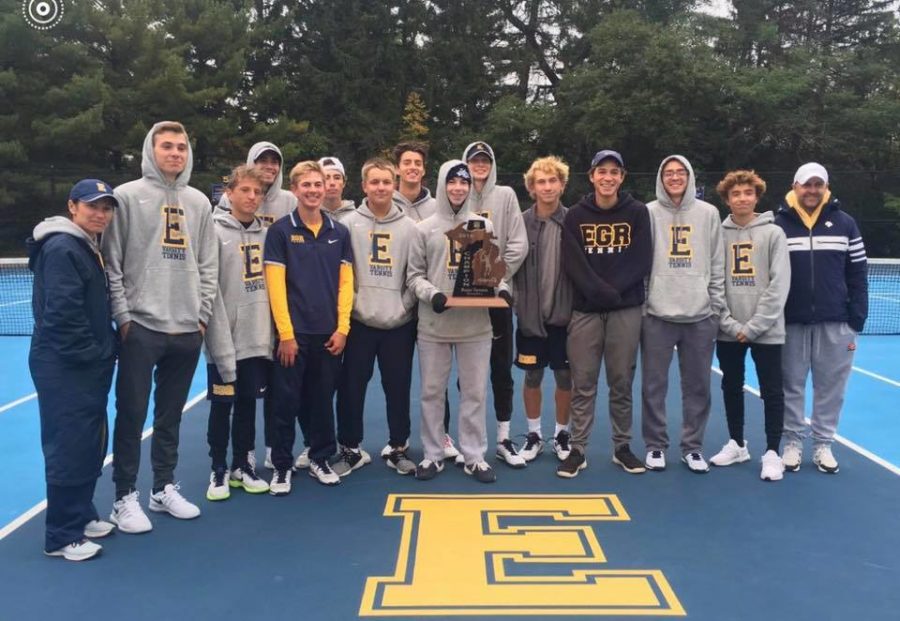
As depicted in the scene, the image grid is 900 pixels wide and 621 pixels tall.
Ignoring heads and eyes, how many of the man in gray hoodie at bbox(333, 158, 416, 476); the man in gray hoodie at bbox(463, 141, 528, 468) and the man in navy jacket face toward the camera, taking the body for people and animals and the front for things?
3

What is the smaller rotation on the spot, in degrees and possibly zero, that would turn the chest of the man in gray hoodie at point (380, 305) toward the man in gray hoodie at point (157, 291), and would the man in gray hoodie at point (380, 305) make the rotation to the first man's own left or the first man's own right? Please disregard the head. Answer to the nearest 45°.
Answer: approximately 45° to the first man's own right

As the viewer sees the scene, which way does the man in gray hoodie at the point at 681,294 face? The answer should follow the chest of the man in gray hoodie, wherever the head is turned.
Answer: toward the camera

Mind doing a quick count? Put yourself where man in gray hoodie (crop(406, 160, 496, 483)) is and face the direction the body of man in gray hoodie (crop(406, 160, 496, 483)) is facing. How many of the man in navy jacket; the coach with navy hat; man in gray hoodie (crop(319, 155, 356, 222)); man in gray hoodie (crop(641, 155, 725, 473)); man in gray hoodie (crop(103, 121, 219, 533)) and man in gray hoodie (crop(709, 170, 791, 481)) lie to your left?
3

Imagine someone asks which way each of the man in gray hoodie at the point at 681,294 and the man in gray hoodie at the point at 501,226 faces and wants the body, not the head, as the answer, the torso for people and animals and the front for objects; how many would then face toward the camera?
2

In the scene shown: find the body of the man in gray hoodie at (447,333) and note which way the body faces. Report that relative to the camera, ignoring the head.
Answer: toward the camera

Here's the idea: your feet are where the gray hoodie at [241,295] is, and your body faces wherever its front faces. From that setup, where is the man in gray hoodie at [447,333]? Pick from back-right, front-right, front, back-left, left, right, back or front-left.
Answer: front-left

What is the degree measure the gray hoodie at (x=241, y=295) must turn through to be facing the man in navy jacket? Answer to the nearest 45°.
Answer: approximately 45° to its left
